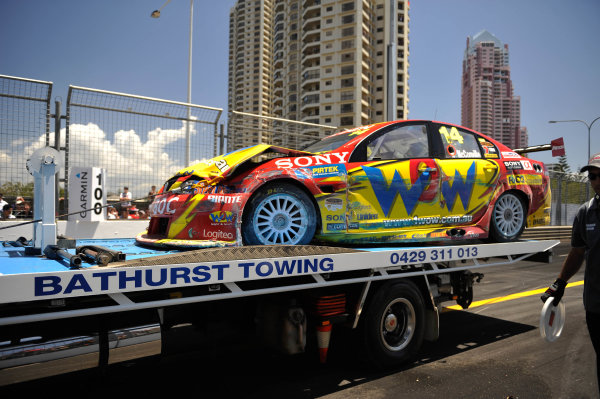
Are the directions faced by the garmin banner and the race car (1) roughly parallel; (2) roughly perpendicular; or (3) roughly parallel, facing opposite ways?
roughly perpendicular

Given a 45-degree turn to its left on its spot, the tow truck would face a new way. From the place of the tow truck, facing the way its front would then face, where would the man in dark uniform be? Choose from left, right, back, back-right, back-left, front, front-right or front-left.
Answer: left

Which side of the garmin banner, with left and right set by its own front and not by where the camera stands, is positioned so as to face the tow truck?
front

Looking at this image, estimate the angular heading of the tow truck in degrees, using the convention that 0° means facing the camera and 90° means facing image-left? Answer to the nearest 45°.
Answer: approximately 45°

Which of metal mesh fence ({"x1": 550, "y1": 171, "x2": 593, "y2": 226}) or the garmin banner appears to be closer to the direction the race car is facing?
the garmin banner

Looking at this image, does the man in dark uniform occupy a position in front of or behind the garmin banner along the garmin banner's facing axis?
in front

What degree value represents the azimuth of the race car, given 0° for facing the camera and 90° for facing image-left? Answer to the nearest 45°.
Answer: approximately 45°

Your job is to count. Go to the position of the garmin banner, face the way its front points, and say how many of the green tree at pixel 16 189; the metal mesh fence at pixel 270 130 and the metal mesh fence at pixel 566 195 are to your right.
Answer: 1

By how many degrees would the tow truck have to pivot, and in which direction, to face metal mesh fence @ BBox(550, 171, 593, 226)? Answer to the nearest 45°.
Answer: approximately 180°

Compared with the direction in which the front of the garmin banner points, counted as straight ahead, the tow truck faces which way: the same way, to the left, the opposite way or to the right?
to the right

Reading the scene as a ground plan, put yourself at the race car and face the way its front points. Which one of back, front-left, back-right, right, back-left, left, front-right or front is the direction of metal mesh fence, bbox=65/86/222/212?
right

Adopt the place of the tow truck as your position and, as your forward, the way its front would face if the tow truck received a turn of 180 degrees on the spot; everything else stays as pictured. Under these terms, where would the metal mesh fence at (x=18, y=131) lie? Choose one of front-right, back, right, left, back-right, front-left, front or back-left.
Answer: left

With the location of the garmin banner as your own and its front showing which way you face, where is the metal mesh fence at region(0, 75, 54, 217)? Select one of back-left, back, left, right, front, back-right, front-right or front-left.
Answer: right
